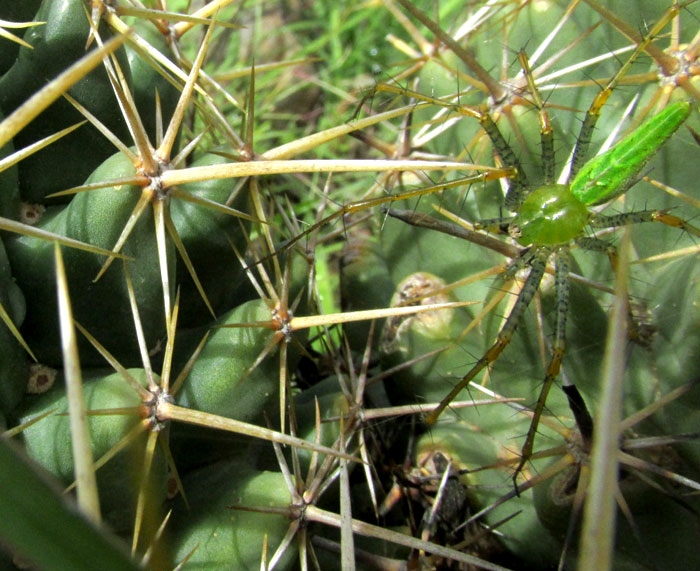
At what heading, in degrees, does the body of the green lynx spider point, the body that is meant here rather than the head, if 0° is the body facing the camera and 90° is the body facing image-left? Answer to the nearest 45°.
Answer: approximately 45°
